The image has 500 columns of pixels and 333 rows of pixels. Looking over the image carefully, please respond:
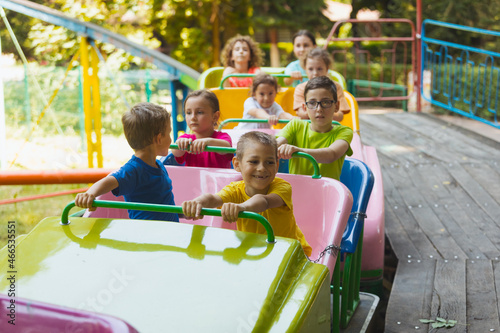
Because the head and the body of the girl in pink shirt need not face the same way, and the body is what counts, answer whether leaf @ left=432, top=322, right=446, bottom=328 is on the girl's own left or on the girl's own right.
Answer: on the girl's own left

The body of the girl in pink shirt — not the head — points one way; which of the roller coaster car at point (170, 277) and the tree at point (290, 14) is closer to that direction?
the roller coaster car

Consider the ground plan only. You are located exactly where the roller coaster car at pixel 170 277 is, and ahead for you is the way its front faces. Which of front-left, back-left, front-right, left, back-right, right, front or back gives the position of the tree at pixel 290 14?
back-right

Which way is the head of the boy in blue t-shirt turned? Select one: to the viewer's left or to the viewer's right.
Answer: to the viewer's right

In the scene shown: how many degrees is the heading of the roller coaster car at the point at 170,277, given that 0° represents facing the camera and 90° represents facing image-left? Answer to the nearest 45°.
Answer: approximately 45°

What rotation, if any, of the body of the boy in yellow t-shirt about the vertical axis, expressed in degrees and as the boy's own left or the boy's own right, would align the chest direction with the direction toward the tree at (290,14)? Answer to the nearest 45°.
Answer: approximately 135° to the boy's own right
